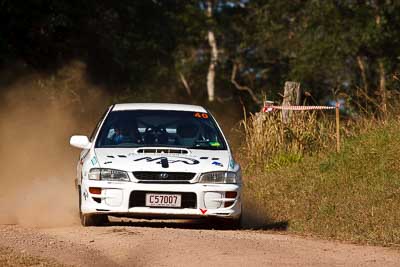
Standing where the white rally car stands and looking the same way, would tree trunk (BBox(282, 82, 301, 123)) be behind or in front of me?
behind

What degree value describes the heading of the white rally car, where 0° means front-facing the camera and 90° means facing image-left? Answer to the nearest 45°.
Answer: approximately 0°
